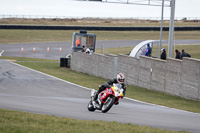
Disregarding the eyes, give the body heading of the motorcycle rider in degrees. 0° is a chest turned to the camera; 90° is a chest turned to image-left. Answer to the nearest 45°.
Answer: approximately 315°

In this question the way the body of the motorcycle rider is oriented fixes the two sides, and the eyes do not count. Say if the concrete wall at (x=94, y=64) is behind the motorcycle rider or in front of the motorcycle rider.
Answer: behind
